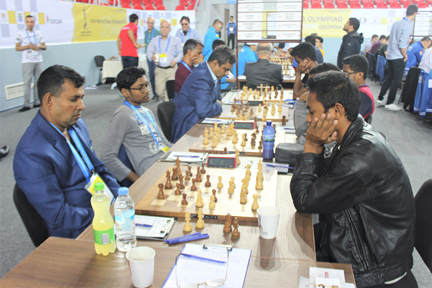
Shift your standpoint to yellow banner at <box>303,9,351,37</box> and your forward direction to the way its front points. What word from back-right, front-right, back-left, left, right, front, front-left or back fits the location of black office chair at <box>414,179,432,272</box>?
front

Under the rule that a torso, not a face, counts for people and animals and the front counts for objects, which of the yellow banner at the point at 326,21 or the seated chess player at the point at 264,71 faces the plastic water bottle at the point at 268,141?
the yellow banner

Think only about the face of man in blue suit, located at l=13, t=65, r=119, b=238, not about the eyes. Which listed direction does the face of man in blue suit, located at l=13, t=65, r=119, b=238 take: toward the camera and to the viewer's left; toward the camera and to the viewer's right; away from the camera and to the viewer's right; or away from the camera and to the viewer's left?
toward the camera and to the viewer's right

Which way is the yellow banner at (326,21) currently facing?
toward the camera

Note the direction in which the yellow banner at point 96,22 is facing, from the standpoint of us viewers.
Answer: facing the viewer

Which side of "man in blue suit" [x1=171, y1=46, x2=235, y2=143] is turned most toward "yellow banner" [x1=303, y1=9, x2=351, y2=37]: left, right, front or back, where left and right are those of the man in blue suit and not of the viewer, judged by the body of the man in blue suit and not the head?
left

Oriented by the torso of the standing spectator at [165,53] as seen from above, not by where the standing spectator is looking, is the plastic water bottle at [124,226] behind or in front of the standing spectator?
in front

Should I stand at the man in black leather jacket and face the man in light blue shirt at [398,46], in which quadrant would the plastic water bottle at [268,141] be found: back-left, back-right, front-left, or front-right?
front-left

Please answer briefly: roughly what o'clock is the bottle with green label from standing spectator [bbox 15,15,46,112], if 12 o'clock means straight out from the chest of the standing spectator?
The bottle with green label is roughly at 12 o'clock from the standing spectator.

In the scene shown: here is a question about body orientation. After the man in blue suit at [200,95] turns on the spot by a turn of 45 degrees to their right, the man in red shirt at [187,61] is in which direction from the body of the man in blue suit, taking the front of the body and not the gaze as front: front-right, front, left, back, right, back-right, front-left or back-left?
back-left

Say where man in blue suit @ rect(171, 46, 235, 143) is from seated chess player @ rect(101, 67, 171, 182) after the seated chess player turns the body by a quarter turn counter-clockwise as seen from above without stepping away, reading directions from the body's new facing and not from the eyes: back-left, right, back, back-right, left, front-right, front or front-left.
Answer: front

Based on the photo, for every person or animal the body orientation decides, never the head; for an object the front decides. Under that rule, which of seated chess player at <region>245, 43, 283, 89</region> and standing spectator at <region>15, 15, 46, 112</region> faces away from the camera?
the seated chess player

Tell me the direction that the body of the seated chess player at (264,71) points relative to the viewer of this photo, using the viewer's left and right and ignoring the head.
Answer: facing away from the viewer

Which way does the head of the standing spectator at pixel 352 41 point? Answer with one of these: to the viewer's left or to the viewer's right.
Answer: to the viewer's left

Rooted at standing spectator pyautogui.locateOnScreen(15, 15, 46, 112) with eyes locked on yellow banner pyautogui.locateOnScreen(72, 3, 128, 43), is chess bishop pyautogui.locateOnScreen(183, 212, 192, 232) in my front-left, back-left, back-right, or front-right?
back-right

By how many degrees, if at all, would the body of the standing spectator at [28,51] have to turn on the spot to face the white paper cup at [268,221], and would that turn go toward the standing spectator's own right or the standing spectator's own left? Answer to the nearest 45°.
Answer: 0° — they already face it

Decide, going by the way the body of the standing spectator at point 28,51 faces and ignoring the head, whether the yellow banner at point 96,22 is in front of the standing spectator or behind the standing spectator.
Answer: behind

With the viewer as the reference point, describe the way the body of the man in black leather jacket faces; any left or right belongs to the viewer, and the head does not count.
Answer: facing to the left of the viewer

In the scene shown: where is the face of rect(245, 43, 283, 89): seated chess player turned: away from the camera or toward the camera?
away from the camera
